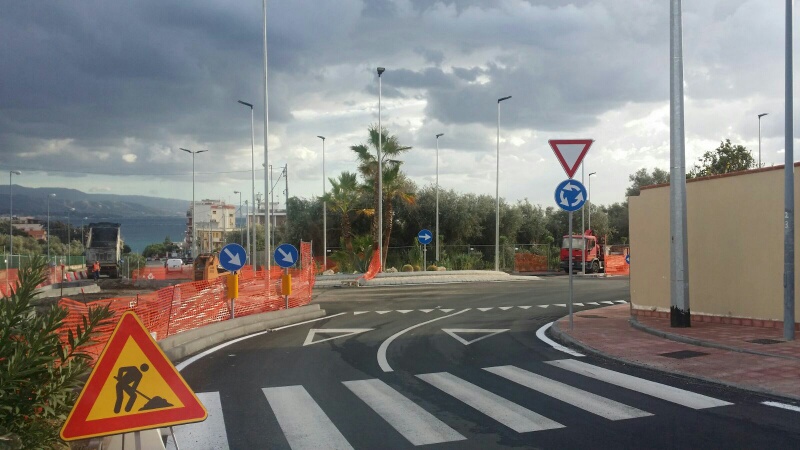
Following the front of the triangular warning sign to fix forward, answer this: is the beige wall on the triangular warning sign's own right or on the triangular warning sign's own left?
on the triangular warning sign's own left

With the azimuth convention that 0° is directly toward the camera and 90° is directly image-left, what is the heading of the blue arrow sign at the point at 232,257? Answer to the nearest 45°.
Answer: approximately 0°

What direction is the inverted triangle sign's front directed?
toward the camera

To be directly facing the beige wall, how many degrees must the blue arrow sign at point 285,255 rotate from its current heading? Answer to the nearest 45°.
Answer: approximately 45° to its left

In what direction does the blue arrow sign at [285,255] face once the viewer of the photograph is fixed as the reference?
facing the viewer

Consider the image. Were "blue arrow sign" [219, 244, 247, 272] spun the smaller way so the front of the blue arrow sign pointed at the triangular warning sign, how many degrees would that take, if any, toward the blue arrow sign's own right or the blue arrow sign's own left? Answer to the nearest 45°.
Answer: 0° — it already faces it

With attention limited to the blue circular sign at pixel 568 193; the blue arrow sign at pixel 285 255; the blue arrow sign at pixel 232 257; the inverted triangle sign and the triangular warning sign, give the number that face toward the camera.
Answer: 5

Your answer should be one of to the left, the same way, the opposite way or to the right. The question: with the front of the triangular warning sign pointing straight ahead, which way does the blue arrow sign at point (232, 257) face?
the same way

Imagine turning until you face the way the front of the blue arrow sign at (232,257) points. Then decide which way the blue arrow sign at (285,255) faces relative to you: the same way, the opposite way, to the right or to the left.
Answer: the same way

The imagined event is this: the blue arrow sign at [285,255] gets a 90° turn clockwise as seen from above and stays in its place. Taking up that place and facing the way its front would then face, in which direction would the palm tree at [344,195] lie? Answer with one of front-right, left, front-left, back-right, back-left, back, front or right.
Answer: right

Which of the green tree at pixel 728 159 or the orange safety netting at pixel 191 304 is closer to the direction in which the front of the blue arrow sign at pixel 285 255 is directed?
the orange safety netting

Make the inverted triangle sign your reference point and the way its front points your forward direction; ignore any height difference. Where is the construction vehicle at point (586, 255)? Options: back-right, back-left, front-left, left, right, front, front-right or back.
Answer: back

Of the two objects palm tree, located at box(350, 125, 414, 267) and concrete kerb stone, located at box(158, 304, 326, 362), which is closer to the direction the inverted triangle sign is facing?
the concrete kerb stone

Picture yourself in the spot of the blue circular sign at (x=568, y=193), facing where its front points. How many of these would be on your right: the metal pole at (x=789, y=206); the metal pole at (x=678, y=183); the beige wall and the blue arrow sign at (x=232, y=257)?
1
